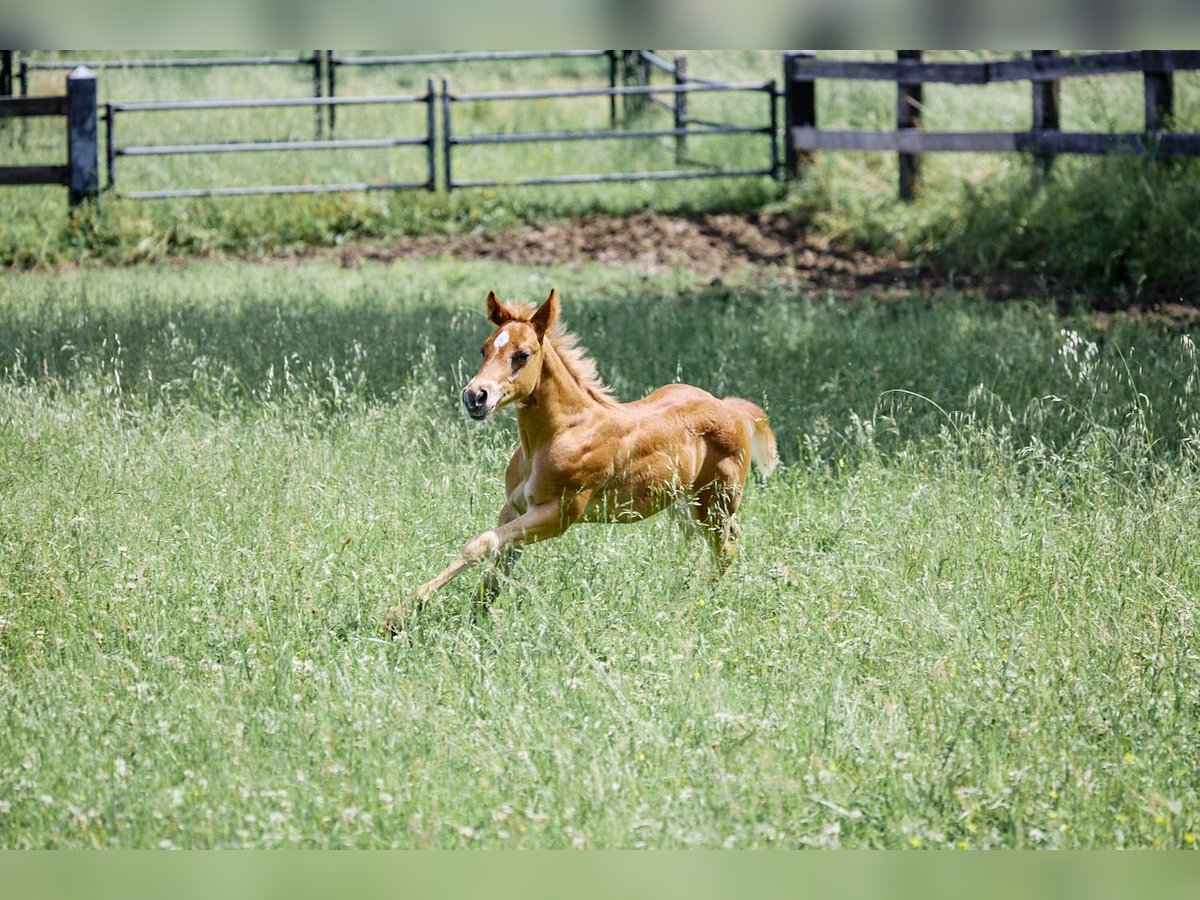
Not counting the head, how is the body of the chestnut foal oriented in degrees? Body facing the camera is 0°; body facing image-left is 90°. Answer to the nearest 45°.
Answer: approximately 45°

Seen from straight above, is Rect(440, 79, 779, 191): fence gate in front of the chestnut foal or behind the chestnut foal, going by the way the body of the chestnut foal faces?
behind

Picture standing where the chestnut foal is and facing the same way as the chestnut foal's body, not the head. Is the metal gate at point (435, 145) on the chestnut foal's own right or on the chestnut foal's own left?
on the chestnut foal's own right
